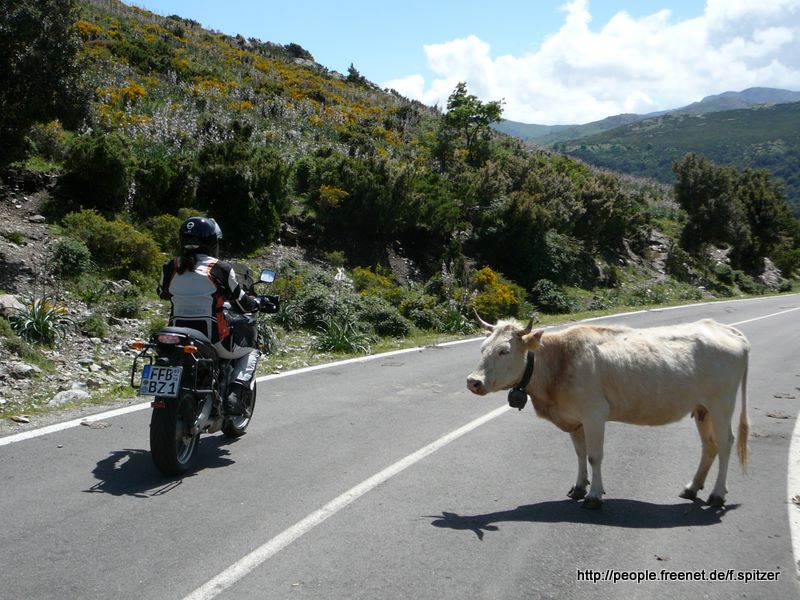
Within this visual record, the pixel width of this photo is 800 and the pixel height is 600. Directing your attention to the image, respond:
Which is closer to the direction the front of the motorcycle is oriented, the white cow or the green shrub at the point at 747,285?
the green shrub

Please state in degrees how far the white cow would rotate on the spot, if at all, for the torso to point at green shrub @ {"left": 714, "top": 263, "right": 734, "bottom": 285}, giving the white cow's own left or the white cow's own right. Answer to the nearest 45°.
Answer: approximately 90° to the white cow's own right

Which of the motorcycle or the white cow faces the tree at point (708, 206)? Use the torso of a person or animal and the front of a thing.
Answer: the motorcycle

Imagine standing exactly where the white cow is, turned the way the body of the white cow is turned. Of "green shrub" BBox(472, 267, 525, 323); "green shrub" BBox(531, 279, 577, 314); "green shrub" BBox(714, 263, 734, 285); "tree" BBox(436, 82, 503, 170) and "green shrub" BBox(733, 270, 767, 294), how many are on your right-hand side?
5

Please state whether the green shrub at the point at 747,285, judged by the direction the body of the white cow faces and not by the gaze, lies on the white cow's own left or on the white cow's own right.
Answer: on the white cow's own right

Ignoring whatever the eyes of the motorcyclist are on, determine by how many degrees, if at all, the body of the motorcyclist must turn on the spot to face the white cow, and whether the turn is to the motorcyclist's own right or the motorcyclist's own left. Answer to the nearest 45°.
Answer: approximately 90° to the motorcyclist's own right

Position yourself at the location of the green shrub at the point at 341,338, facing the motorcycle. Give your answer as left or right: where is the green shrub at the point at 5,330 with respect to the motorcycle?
right

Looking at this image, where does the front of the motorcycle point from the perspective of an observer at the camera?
facing away from the viewer and to the right of the viewer

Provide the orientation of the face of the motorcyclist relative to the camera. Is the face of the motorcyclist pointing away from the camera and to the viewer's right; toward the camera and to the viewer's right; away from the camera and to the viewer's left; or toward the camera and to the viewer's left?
away from the camera and to the viewer's right

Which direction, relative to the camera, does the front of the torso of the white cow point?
to the viewer's left

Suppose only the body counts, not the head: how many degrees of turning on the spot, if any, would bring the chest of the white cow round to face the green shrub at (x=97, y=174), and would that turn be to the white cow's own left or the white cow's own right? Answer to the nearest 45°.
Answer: approximately 45° to the white cow's own right

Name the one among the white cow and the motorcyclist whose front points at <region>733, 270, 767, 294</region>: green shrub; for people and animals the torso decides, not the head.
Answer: the motorcyclist

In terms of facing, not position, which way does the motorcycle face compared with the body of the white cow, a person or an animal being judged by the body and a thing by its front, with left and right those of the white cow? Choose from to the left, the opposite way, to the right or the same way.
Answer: to the right

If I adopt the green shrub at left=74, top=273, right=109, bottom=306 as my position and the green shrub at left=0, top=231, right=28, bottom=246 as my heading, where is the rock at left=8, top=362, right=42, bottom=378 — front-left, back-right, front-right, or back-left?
back-left

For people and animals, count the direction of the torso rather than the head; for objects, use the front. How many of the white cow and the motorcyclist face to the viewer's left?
1

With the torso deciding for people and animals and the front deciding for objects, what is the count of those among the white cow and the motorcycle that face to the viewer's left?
1

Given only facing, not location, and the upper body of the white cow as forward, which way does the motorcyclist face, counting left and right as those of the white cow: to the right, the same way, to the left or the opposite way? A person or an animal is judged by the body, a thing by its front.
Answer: to the right
